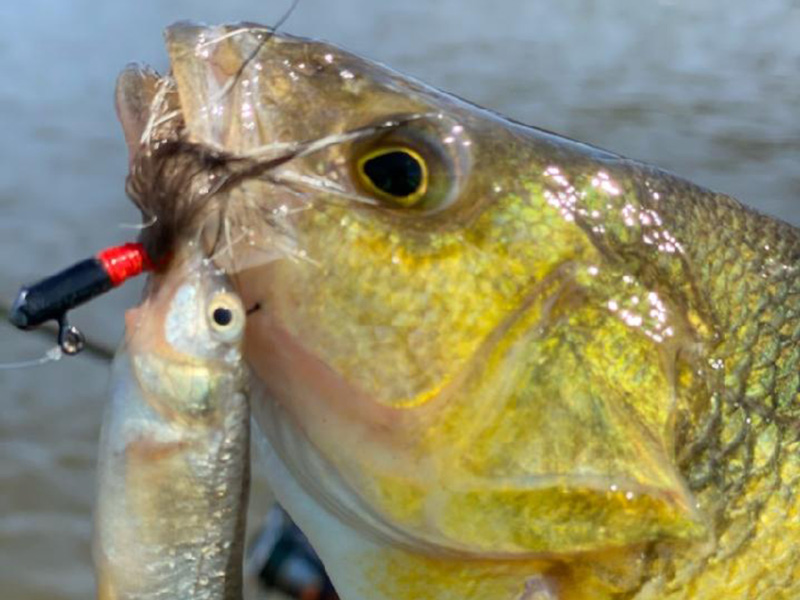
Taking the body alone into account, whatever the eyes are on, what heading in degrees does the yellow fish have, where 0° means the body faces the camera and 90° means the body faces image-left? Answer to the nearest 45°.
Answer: approximately 90°
